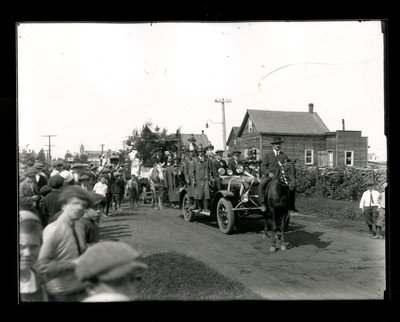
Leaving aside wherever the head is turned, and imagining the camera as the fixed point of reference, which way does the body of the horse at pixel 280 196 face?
toward the camera

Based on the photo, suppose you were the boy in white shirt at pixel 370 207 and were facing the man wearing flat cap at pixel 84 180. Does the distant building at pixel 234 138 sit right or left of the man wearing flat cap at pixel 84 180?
right

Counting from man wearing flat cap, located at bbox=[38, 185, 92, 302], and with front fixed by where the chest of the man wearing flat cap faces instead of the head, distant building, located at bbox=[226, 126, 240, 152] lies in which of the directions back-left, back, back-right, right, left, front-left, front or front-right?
left

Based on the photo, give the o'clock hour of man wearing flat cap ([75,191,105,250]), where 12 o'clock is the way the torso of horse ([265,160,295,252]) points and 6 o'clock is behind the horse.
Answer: The man wearing flat cap is roughly at 1 o'clock from the horse.

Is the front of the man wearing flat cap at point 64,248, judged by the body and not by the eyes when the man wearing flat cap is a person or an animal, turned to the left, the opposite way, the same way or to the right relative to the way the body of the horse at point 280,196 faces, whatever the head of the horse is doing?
to the left

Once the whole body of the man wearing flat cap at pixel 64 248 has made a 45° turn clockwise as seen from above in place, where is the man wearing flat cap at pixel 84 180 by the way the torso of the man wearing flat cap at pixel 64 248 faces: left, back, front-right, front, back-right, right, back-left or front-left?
back

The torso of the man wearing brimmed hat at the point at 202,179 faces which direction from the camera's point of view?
toward the camera

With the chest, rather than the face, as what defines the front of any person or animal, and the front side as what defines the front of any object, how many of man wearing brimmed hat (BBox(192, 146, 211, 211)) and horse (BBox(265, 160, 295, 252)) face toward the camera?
2

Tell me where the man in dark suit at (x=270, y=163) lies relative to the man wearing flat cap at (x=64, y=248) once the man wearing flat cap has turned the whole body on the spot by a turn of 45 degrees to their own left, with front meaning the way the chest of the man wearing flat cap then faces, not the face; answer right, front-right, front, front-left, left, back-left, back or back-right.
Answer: front-left

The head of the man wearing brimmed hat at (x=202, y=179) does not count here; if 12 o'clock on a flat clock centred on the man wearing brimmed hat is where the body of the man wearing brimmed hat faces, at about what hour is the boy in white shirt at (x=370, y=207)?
The boy in white shirt is roughly at 11 o'clock from the man wearing brimmed hat.
